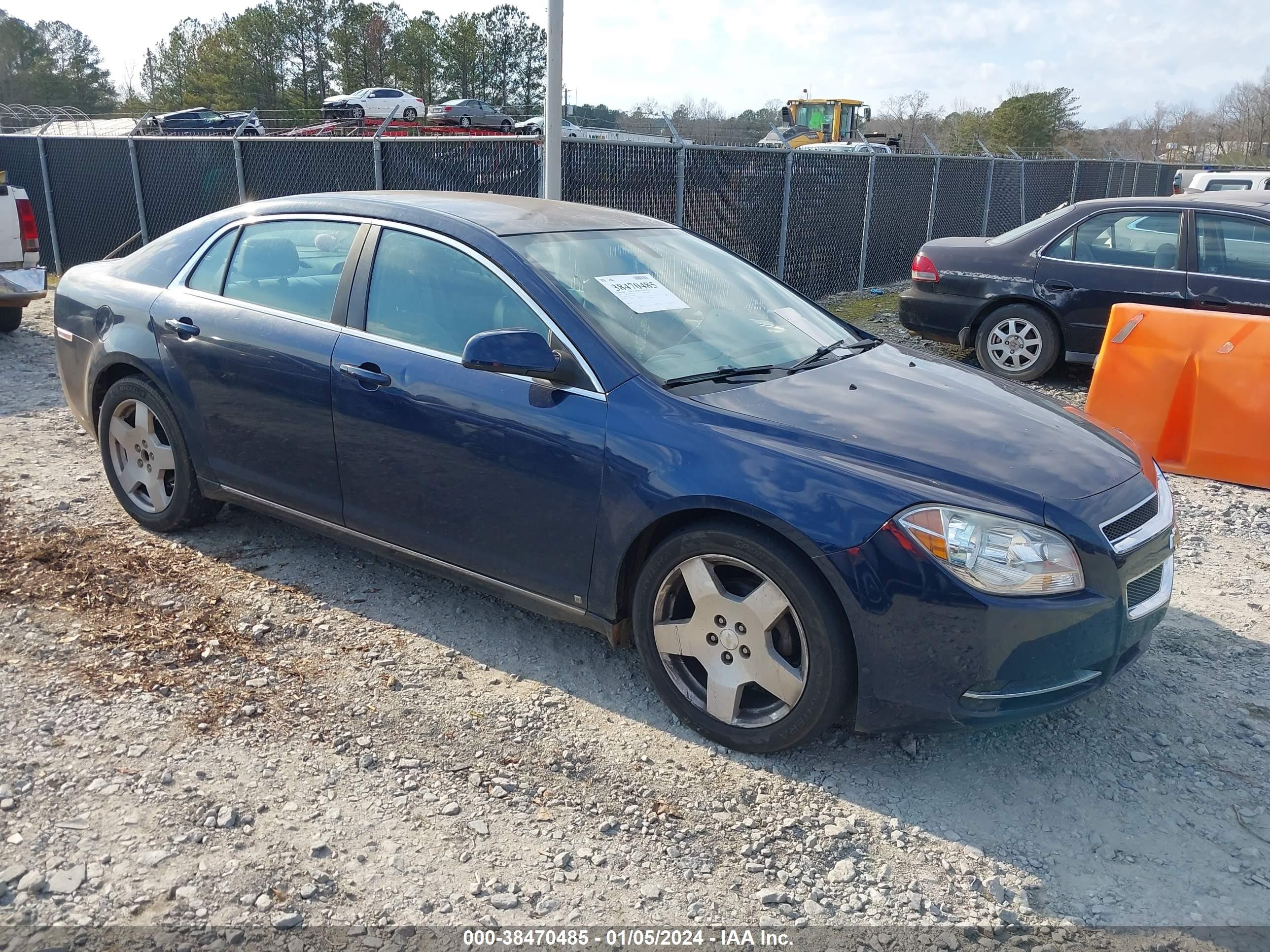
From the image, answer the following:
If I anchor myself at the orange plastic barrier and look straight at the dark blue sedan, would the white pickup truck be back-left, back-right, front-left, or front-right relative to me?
front-right

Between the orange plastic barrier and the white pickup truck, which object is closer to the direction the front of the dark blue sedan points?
the orange plastic barrier

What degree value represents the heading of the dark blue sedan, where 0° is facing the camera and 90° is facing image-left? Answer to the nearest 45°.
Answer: approximately 315°

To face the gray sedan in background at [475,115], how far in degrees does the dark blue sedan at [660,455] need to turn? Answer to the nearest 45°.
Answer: approximately 135° to its left

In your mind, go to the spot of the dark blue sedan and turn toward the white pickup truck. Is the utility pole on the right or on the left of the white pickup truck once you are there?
right

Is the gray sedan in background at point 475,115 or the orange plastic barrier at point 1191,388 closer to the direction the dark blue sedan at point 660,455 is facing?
the orange plastic barrier

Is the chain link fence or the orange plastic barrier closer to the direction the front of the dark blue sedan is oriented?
the orange plastic barrier

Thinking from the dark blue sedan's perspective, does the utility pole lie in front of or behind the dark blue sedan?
behind

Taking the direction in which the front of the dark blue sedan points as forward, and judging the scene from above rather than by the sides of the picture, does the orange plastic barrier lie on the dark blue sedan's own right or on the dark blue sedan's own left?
on the dark blue sedan's own left

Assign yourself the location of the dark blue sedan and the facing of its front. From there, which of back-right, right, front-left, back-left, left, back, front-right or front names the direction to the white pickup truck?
back
